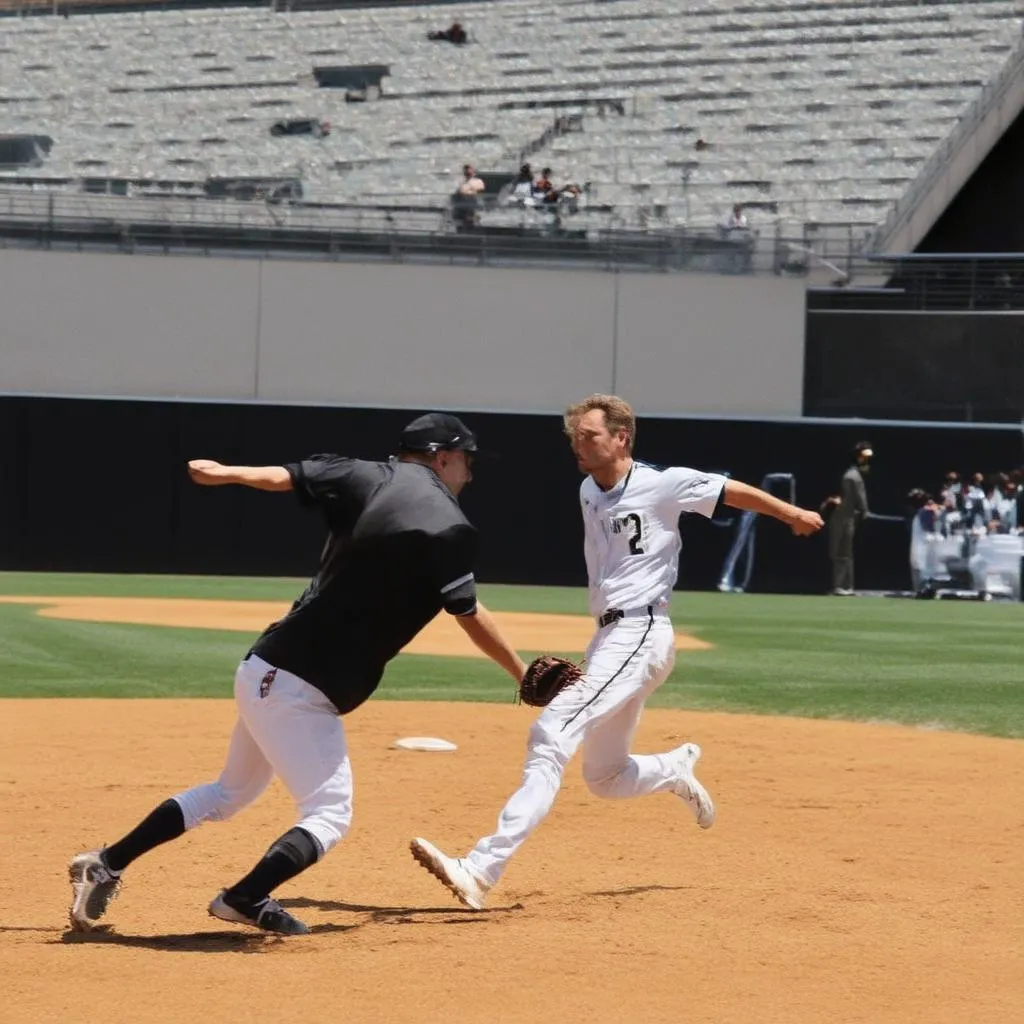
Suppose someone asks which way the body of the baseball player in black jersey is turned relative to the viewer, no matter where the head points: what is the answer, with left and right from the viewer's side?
facing away from the viewer and to the right of the viewer

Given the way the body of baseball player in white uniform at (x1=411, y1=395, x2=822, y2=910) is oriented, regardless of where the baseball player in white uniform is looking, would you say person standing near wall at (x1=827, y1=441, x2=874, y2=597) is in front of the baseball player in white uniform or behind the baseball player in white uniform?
behind

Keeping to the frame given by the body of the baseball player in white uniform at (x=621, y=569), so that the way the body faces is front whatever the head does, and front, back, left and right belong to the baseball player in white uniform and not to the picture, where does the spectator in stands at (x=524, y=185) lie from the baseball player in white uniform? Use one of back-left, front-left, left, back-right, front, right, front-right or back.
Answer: back-right

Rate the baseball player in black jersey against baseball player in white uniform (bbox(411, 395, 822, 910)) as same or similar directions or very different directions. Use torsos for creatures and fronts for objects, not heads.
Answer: very different directions

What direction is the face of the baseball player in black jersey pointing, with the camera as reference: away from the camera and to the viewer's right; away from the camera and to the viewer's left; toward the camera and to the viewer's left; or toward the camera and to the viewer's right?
away from the camera and to the viewer's right

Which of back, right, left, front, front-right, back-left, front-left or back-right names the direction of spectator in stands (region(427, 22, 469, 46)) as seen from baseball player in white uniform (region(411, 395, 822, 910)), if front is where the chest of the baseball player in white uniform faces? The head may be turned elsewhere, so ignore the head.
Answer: back-right

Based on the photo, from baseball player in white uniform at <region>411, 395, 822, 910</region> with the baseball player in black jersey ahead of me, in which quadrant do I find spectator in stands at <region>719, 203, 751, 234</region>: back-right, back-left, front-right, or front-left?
back-right

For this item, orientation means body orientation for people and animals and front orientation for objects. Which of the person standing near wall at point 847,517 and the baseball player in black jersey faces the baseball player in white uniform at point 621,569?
the baseball player in black jersey

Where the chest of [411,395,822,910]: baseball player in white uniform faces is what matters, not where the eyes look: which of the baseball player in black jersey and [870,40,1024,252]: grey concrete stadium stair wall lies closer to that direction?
the baseball player in black jersey

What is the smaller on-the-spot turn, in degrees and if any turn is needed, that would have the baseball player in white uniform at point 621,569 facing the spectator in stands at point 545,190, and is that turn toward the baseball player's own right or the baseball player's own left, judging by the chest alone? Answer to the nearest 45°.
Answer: approximately 135° to the baseball player's own right
